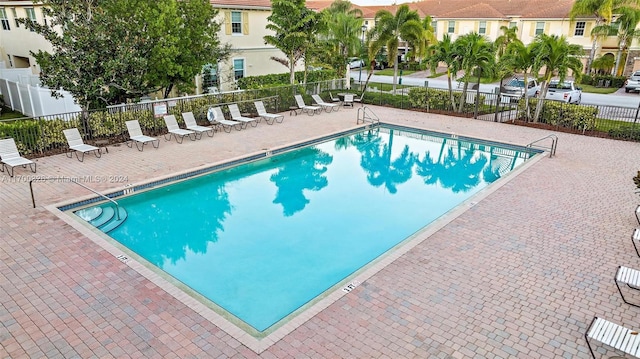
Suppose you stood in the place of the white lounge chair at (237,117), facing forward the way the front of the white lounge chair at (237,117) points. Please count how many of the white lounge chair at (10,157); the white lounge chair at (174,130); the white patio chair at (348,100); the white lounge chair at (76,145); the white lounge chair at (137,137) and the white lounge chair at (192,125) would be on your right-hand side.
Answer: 5

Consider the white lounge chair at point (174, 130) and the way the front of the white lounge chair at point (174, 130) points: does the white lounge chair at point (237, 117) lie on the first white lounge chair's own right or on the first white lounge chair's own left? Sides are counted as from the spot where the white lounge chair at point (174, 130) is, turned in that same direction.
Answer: on the first white lounge chair's own left

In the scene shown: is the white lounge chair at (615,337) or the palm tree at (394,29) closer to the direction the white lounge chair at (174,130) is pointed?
the white lounge chair

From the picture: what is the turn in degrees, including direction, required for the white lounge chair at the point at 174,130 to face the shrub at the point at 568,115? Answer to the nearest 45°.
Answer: approximately 45° to its left

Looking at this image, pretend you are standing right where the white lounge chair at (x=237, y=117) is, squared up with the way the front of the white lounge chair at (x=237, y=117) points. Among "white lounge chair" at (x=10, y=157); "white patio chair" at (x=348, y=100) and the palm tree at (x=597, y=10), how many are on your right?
1

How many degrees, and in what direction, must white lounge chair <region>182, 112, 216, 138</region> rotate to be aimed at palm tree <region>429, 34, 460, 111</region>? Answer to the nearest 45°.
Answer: approximately 45° to its left

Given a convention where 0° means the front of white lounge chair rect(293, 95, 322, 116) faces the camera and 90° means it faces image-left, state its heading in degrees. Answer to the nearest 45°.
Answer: approximately 315°

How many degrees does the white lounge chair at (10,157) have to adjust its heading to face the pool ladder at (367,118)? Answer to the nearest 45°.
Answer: approximately 45° to its left

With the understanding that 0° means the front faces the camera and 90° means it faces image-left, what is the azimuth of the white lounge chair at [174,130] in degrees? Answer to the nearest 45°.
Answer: approximately 315°

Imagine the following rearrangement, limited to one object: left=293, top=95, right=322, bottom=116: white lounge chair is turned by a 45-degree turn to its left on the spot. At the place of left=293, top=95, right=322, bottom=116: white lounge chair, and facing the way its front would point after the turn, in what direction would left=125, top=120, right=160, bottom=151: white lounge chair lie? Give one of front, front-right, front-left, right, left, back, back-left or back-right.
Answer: back-right

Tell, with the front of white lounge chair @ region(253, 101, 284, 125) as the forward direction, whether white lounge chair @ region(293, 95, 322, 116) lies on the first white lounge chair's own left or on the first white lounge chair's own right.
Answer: on the first white lounge chair's own left

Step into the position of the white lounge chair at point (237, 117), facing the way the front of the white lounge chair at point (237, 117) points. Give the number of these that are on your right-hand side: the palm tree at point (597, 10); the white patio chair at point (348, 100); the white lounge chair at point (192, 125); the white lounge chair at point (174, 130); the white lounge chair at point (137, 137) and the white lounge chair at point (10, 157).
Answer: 4
